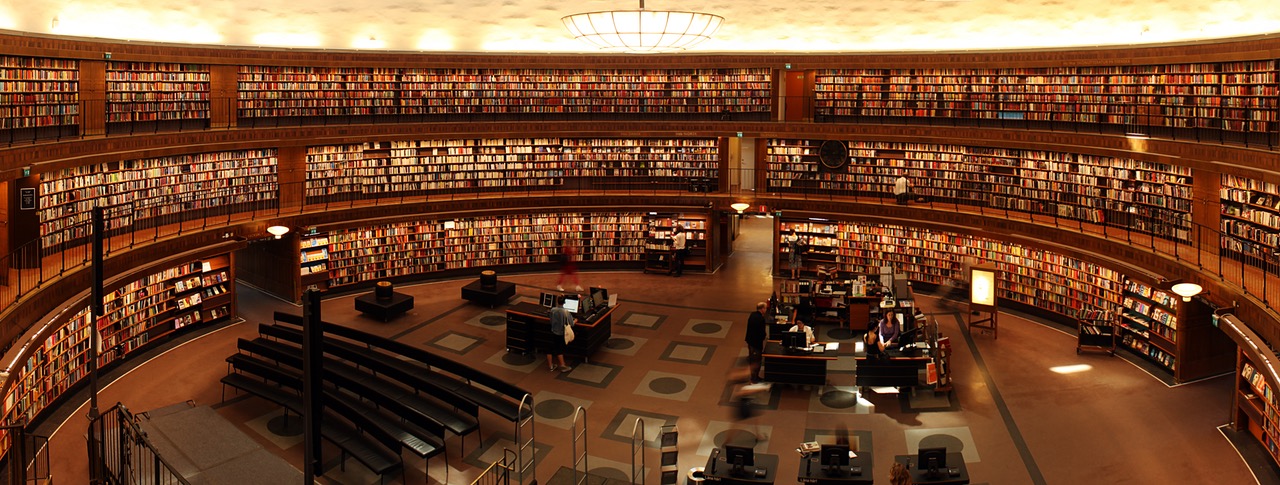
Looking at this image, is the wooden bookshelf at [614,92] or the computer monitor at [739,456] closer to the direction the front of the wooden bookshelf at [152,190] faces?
the computer monitor

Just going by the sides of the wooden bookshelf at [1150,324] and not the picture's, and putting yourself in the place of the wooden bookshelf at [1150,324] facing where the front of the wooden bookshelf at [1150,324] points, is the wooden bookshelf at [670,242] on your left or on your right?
on your right

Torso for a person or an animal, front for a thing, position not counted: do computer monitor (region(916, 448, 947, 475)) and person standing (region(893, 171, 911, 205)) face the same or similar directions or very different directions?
same or similar directions

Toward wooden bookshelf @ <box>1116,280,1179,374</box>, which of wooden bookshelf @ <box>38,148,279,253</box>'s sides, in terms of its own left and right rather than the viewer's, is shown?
front

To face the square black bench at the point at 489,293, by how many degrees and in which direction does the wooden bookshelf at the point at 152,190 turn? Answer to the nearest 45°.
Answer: approximately 45° to its left

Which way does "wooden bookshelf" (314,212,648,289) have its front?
toward the camera

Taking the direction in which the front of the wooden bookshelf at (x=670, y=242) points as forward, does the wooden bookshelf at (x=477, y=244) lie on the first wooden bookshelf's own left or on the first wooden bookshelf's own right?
on the first wooden bookshelf's own right

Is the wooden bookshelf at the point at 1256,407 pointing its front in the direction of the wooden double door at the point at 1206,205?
no

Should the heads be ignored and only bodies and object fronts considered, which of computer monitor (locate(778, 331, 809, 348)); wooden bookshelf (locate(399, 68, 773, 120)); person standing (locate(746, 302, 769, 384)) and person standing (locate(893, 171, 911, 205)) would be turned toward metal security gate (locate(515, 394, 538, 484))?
the wooden bookshelf

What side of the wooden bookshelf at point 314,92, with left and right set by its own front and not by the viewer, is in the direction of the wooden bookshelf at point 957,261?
left

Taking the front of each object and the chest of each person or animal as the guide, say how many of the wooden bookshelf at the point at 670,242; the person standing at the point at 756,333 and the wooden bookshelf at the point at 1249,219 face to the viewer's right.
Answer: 1
